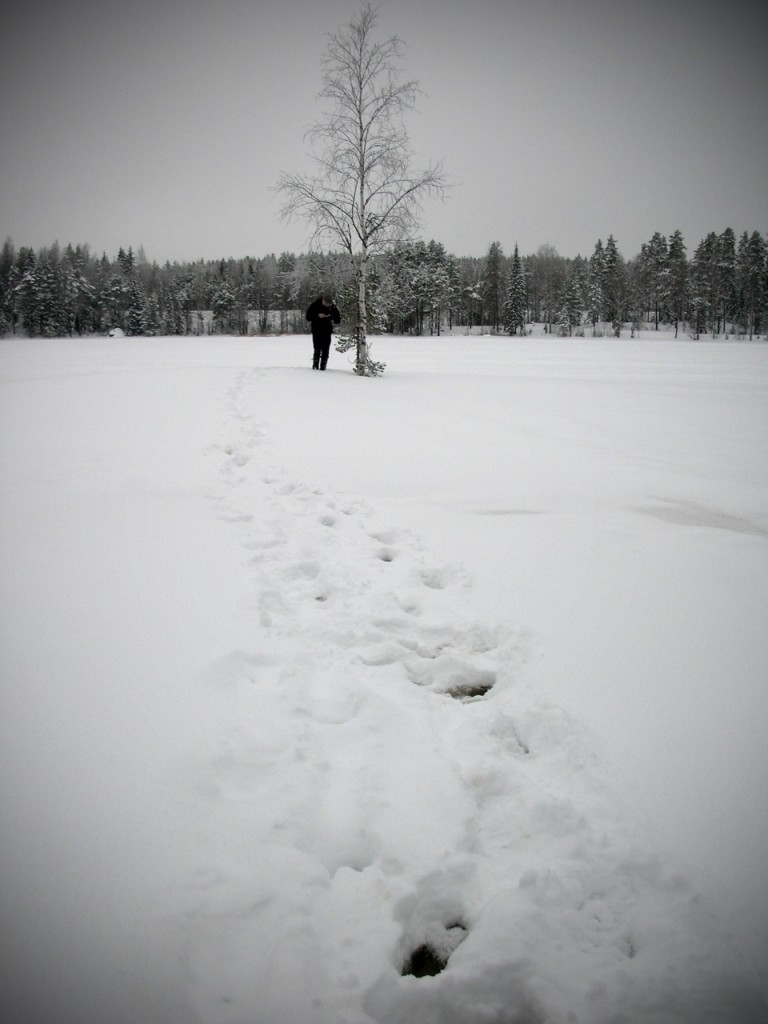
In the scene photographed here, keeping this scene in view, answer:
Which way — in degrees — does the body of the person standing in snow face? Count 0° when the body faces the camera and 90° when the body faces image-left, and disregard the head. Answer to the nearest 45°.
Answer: approximately 0°
